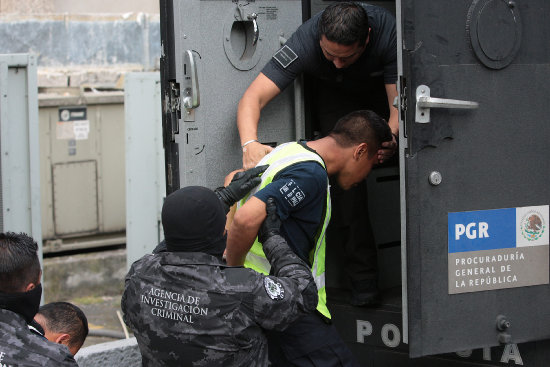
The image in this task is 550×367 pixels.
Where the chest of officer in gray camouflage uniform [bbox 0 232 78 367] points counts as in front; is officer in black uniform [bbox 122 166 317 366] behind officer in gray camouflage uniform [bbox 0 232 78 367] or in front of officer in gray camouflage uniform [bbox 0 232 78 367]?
in front

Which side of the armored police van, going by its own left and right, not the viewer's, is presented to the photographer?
back

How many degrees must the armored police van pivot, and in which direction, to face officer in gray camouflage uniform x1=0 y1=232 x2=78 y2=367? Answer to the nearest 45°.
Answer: approximately 135° to its left

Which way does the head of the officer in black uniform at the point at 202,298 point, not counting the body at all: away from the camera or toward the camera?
away from the camera

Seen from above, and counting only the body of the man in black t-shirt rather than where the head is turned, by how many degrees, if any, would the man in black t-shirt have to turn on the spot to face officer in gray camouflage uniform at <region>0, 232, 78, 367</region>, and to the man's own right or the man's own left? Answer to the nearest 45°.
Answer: approximately 45° to the man's own right

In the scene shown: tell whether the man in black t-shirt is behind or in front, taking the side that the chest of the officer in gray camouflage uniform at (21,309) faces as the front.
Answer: in front

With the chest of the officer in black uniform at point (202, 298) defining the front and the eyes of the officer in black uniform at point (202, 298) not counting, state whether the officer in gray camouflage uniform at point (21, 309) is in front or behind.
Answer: behind

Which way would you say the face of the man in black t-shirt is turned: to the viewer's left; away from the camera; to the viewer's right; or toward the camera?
toward the camera

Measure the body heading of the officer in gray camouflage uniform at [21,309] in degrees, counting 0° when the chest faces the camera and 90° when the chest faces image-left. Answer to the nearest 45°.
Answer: approximately 225°

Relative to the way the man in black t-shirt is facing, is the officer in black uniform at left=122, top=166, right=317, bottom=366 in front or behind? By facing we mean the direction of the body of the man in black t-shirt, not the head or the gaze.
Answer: in front

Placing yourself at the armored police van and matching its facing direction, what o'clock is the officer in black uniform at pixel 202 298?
The officer in black uniform is roughly at 8 o'clock from the armored police van.

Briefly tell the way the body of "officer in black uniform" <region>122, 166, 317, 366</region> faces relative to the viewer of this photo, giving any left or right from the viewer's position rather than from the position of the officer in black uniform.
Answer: facing away from the viewer and to the right of the viewer

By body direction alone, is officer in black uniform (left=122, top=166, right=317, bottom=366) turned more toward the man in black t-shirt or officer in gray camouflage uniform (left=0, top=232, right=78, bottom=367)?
the man in black t-shirt
